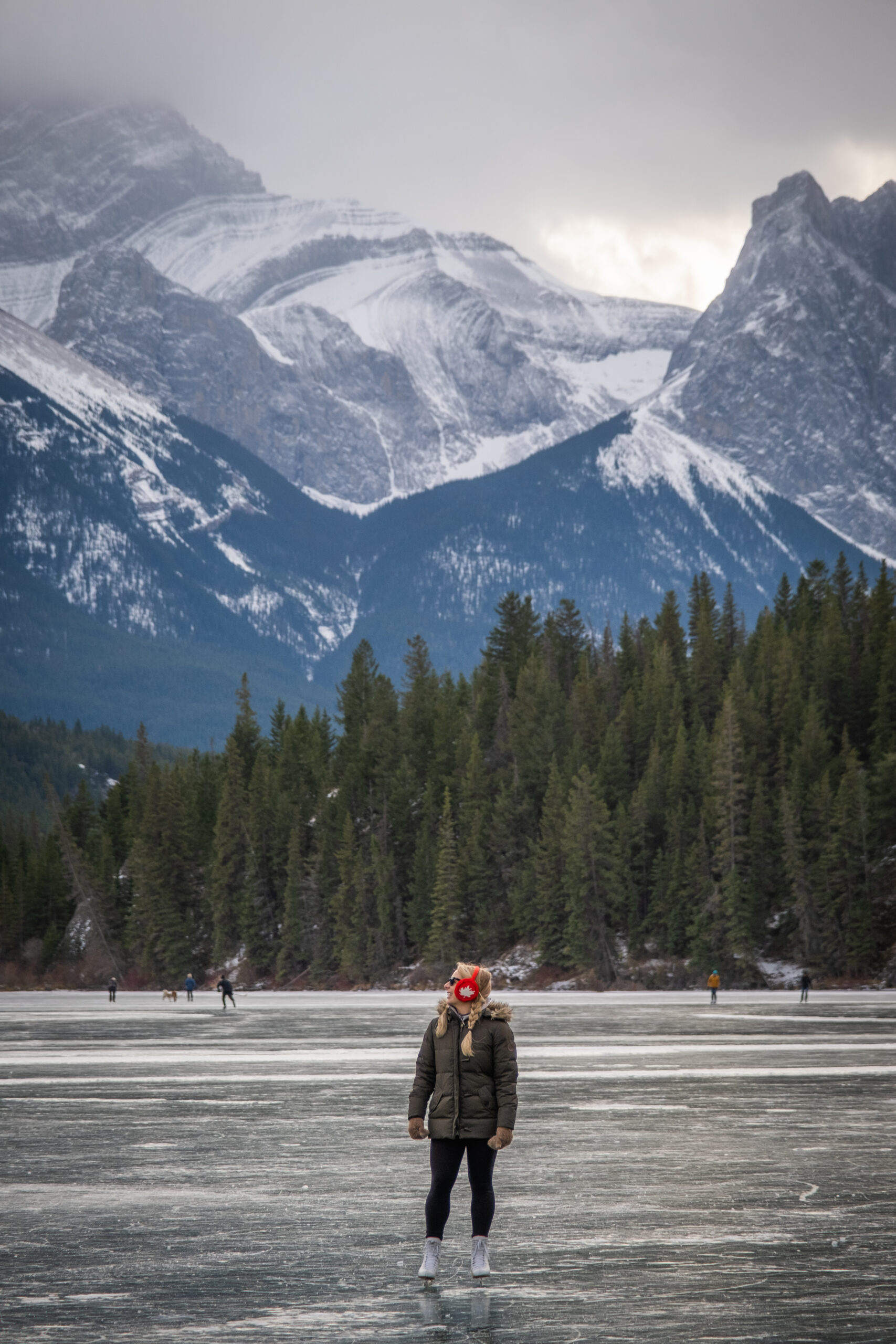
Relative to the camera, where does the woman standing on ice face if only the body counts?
toward the camera
